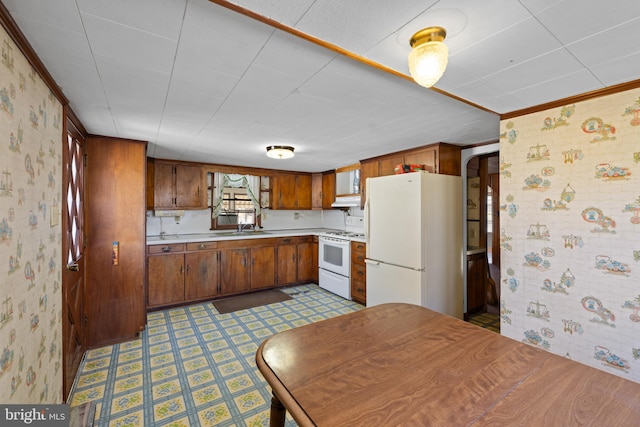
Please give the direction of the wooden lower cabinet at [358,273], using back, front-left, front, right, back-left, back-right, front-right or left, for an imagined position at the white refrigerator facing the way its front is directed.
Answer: right

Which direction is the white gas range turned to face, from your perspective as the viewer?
facing the viewer and to the left of the viewer

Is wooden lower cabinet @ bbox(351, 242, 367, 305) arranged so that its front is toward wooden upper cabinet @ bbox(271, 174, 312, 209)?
no

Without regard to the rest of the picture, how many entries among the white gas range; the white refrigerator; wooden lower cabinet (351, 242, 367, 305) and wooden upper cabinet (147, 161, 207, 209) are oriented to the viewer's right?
0

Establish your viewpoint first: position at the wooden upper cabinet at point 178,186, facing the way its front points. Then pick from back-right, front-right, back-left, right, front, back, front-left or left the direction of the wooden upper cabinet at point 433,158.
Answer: front-left

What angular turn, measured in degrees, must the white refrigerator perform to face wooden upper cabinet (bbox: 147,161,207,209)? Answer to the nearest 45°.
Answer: approximately 45° to its right

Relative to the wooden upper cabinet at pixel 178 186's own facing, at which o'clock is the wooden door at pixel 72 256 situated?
The wooden door is roughly at 1 o'clock from the wooden upper cabinet.

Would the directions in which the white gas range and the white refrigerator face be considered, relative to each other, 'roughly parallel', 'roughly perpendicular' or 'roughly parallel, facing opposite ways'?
roughly parallel

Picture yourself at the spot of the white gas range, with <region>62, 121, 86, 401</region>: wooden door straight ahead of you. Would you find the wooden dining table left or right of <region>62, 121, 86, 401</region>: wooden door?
left

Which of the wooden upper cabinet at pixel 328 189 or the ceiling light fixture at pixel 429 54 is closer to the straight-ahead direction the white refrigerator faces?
the ceiling light fixture

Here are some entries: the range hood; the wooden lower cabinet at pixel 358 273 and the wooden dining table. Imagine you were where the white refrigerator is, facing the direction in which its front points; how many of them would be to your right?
2

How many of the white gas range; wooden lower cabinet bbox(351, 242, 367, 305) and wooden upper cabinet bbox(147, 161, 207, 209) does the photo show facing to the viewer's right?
0

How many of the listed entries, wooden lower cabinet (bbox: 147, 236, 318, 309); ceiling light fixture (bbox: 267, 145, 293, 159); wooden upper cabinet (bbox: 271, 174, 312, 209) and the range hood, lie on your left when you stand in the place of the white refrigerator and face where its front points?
0

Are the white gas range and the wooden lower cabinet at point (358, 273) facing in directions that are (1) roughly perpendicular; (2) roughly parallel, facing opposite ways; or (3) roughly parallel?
roughly parallel

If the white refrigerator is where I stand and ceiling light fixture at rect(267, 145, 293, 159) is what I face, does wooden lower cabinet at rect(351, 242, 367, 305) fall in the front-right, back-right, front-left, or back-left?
front-right

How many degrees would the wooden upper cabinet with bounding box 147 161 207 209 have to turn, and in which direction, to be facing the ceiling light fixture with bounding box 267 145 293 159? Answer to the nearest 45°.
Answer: approximately 45° to its left

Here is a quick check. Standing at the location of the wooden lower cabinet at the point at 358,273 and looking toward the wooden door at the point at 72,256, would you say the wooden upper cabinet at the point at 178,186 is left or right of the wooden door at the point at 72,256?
right

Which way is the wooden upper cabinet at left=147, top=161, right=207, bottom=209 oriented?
toward the camera

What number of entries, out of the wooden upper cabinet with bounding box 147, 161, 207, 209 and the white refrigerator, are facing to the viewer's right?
0

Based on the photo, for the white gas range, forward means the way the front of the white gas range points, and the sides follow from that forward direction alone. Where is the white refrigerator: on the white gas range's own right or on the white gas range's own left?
on the white gas range's own left
